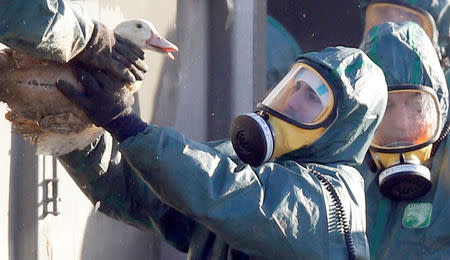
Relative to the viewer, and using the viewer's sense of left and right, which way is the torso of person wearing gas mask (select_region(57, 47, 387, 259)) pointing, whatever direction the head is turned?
facing to the left of the viewer

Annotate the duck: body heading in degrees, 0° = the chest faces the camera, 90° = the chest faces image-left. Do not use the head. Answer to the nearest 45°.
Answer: approximately 270°

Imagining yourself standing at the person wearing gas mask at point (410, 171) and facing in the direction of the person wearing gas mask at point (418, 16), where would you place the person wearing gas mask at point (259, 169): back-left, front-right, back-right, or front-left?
back-left
